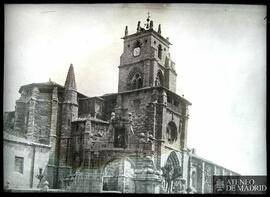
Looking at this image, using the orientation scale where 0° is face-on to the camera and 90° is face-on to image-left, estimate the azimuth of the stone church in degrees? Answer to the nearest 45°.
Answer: approximately 315°
